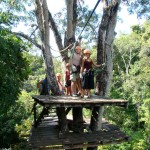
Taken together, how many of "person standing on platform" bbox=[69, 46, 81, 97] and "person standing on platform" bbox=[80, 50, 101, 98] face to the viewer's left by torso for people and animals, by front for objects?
0

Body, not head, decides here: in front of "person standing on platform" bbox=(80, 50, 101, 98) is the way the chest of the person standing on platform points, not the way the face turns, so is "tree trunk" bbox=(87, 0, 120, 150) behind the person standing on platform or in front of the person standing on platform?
behind

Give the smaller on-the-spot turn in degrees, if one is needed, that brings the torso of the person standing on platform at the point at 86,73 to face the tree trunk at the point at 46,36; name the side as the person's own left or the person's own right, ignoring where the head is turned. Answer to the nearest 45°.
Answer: approximately 135° to the person's own right

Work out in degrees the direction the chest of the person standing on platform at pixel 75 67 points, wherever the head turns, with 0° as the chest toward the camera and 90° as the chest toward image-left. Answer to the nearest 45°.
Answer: approximately 315°

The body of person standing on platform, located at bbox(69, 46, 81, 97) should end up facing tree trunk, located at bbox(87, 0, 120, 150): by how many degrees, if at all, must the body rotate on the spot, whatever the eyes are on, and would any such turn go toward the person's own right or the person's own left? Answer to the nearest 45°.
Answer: approximately 90° to the person's own left

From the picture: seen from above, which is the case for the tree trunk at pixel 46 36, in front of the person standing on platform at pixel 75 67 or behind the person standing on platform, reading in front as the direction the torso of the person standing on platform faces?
behind

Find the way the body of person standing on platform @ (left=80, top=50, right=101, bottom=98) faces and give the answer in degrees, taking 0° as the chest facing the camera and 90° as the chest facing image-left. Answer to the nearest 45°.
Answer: approximately 0°
